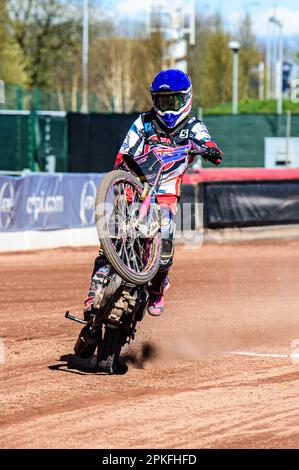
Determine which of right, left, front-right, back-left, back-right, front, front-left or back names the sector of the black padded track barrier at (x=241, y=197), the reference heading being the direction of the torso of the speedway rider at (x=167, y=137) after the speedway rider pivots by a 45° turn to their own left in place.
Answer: back-left

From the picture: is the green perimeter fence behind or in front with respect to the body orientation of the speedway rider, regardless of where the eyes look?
behind

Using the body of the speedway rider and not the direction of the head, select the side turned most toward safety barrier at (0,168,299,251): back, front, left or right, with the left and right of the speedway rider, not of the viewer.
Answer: back

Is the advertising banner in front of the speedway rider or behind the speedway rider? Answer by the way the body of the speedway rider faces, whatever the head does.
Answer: behind

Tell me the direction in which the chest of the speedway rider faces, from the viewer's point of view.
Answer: toward the camera
